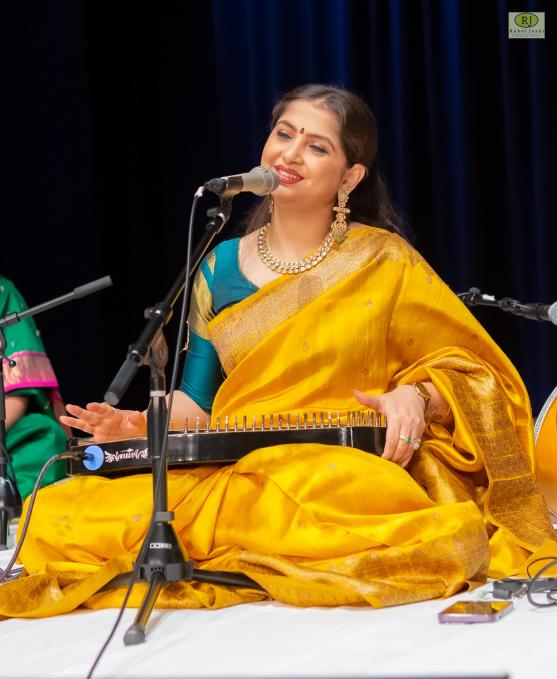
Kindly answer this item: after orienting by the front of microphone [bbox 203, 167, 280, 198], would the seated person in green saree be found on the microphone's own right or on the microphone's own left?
on the microphone's own left

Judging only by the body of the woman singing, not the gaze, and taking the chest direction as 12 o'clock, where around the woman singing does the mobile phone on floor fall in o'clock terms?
The mobile phone on floor is roughly at 10 o'clock from the woman singing.

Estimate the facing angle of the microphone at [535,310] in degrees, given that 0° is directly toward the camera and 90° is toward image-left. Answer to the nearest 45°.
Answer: approximately 270°

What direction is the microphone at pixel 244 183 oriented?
to the viewer's right

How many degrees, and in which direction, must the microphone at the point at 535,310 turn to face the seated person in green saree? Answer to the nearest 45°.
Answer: approximately 135° to its left

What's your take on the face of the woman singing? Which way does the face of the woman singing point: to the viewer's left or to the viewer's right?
to the viewer's left

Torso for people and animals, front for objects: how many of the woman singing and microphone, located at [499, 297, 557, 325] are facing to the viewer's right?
1
